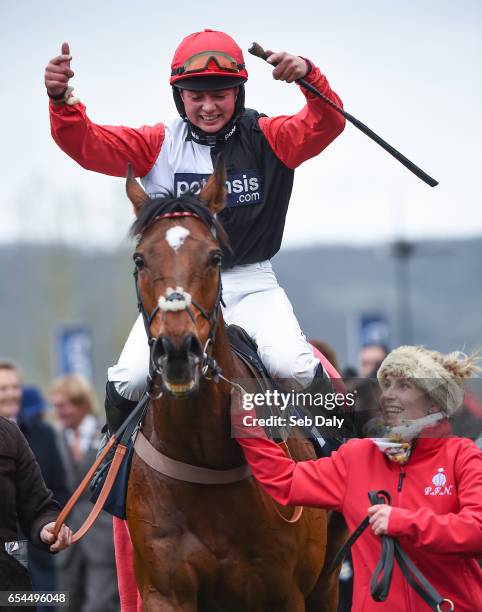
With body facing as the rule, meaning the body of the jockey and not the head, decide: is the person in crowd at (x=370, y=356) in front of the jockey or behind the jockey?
behind

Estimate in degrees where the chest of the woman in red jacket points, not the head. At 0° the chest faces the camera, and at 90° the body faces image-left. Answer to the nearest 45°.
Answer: approximately 45°

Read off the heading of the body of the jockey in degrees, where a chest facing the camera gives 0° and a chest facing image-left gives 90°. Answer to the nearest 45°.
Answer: approximately 0°

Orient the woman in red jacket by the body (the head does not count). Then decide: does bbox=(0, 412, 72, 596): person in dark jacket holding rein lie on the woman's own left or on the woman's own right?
on the woman's own right

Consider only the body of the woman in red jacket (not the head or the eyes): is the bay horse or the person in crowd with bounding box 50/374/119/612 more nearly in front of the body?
the bay horse
